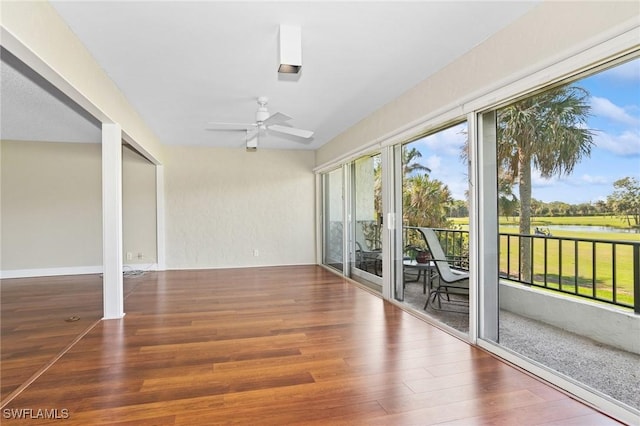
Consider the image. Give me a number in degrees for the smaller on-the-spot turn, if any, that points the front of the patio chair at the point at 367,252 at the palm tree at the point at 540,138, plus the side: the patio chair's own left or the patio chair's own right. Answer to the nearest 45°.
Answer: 0° — it already faces it

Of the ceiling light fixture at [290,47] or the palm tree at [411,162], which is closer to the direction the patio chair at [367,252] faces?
the palm tree

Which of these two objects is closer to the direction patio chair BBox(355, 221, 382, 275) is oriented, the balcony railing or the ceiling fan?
the balcony railing

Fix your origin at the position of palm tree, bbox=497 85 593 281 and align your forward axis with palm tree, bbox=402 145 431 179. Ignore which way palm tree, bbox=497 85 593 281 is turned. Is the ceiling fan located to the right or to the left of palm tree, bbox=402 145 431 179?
left

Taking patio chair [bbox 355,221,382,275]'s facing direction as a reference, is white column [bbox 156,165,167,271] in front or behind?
behind

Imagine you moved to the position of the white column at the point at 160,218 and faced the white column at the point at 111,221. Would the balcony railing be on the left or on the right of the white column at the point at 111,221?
left

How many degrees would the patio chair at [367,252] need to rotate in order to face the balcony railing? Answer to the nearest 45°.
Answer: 0° — it already faces it

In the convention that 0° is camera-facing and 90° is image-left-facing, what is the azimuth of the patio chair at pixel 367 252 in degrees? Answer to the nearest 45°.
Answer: approximately 315°
